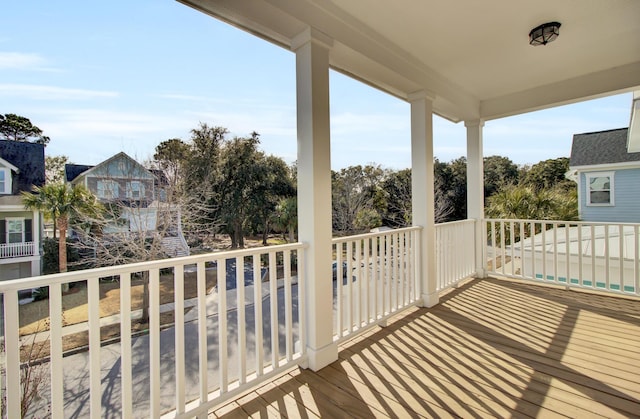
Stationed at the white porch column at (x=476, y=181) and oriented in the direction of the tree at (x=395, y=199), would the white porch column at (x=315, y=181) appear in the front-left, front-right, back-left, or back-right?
back-left

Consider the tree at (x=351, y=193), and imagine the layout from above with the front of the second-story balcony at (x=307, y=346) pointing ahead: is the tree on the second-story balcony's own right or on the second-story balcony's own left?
on the second-story balcony's own right

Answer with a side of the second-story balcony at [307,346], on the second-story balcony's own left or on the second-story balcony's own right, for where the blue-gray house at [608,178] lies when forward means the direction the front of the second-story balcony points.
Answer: on the second-story balcony's own right

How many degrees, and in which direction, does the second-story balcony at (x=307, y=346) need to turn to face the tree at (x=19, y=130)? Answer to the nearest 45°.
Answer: approximately 45° to its left

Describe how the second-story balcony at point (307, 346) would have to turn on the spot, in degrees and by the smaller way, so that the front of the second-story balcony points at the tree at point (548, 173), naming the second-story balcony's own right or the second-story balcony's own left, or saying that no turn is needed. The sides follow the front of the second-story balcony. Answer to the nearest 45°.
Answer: approximately 90° to the second-story balcony's own right

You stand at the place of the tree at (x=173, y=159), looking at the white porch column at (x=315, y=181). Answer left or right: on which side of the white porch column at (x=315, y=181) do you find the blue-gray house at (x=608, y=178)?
left

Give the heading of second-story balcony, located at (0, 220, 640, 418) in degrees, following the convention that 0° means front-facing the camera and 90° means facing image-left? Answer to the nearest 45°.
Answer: approximately 135°

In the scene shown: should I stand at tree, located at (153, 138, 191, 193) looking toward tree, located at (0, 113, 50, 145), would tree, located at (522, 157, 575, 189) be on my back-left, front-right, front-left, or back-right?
back-left

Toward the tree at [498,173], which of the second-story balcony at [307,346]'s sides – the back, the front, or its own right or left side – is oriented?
right

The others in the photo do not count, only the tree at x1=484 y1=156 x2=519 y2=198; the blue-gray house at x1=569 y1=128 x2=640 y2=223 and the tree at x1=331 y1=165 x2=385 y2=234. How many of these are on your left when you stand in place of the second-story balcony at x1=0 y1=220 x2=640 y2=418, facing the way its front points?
0

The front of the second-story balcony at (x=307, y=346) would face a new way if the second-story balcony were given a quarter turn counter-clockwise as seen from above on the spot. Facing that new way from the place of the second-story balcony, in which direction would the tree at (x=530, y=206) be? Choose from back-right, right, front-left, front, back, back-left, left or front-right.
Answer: back
